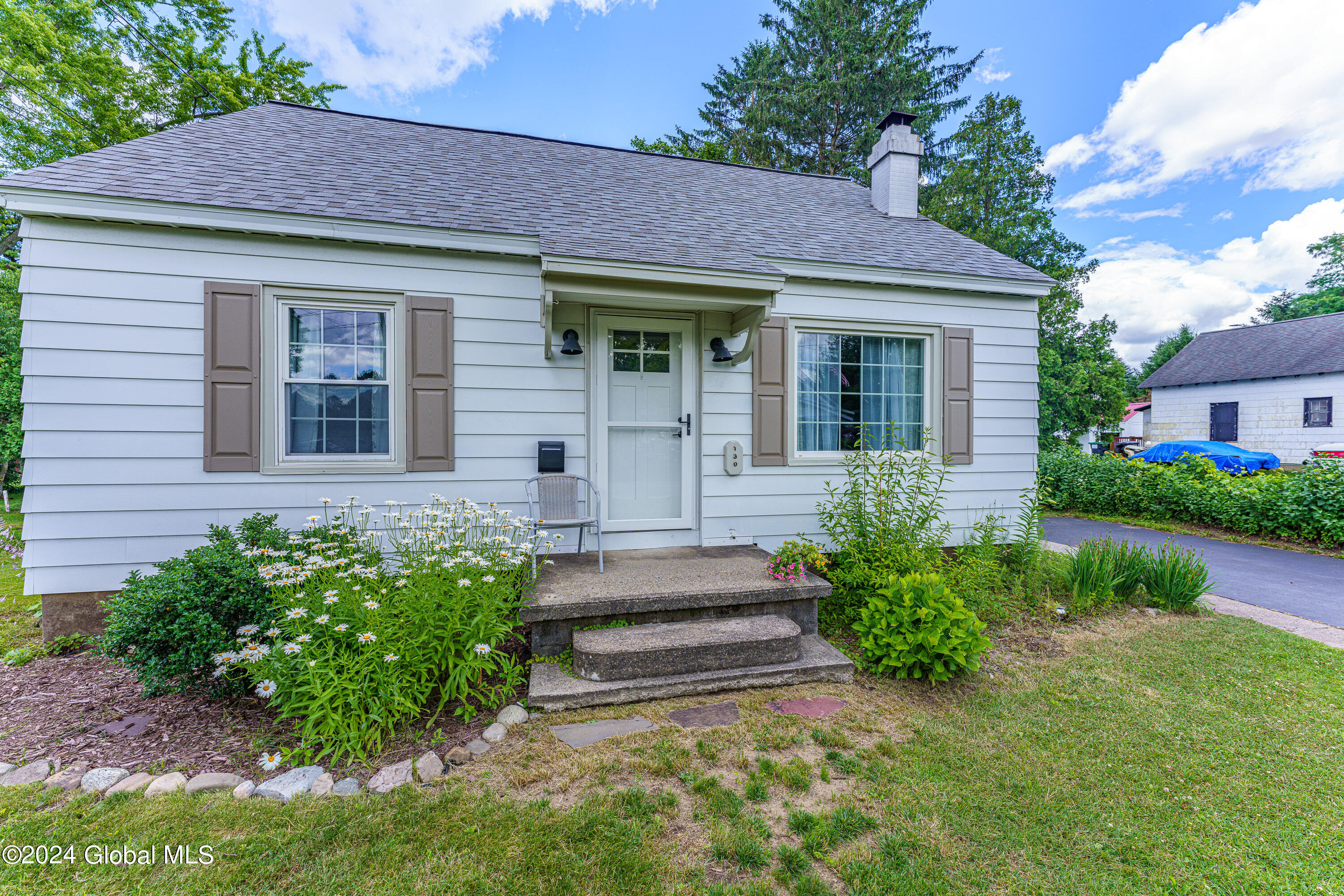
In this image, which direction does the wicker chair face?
toward the camera

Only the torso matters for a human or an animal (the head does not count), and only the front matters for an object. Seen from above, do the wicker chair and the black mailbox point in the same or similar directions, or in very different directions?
same or similar directions

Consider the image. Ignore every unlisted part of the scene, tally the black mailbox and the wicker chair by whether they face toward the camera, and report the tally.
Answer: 2

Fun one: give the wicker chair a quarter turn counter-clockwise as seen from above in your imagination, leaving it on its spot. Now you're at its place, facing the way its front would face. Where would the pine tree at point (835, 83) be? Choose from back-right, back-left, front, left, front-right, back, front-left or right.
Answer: front-left

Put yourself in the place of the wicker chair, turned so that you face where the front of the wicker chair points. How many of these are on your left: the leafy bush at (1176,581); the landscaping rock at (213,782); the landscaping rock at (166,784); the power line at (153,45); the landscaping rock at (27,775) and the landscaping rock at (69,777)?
1

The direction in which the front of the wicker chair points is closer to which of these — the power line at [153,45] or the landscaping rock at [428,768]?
the landscaping rock

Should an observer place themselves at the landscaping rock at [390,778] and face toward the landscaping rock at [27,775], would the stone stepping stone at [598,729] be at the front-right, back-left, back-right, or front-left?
back-right

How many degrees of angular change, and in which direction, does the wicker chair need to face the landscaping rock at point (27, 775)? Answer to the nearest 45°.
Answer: approximately 45° to its right

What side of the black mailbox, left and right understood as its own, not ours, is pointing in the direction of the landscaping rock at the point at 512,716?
front

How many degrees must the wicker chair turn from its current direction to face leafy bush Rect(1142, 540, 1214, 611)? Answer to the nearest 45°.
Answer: approximately 90° to its left

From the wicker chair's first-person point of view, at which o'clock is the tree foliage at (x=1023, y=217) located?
The tree foliage is roughly at 8 o'clock from the wicker chair.

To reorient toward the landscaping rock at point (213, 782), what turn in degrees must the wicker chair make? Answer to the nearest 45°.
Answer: approximately 45° to its right

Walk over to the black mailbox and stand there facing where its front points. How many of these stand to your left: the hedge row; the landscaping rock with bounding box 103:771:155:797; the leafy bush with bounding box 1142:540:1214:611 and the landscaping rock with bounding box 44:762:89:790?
2

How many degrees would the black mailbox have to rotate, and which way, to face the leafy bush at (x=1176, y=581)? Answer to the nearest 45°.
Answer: approximately 90° to its left

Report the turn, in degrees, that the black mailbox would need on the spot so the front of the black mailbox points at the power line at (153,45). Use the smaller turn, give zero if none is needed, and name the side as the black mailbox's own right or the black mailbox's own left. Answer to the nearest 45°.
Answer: approximately 135° to the black mailbox's own right
